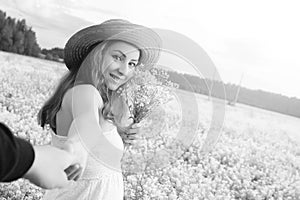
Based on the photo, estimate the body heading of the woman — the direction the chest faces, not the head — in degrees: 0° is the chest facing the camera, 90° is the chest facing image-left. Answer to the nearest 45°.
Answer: approximately 270°
